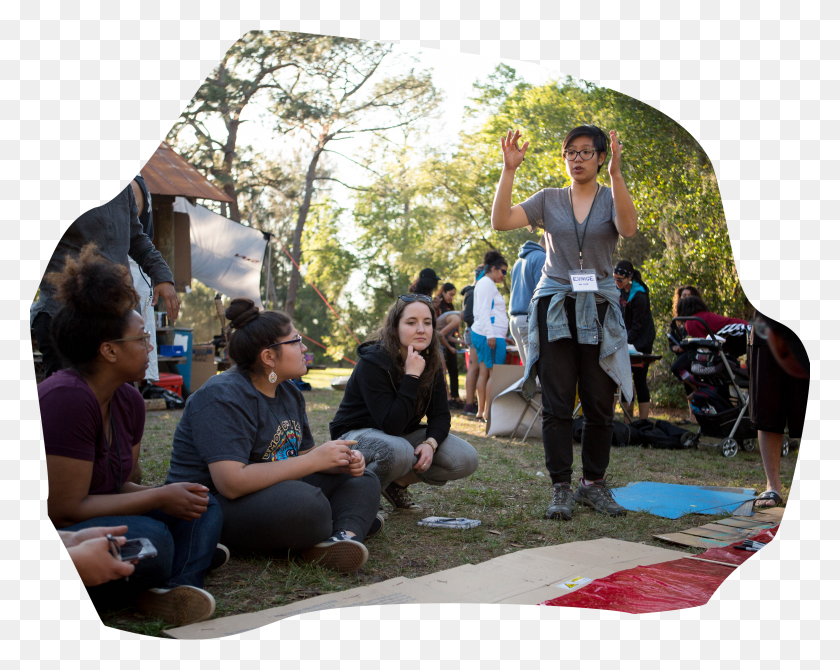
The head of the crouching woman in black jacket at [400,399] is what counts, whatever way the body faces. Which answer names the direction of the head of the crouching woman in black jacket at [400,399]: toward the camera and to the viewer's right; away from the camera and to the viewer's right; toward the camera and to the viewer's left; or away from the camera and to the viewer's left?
toward the camera and to the viewer's right

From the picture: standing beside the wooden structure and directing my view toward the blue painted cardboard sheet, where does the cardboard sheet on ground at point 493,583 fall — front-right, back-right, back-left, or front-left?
front-right

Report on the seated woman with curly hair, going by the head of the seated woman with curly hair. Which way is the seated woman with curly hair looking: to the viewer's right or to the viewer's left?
to the viewer's right

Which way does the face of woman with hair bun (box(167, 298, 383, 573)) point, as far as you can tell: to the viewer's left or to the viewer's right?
to the viewer's right

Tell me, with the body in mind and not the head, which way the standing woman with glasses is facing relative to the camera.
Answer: toward the camera

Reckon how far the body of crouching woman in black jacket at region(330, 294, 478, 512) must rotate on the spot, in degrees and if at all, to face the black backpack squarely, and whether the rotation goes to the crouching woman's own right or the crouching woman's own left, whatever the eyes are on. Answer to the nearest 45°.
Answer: approximately 90° to the crouching woman's own left
